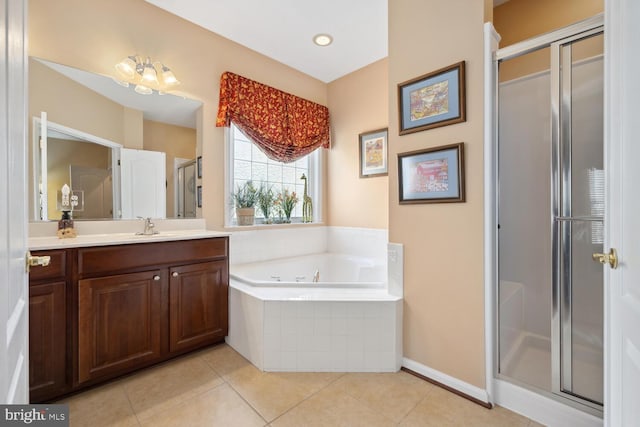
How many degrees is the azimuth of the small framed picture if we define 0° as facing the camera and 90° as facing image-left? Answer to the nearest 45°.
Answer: approximately 45°

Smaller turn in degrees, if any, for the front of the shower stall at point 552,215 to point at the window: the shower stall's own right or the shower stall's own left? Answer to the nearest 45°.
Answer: approximately 45° to the shower stall's own right

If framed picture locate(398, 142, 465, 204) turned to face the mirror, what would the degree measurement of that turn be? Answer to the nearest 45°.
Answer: approximately 45° to its right

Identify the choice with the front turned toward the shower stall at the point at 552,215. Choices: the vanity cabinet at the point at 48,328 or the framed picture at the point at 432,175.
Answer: the vanity cabinet

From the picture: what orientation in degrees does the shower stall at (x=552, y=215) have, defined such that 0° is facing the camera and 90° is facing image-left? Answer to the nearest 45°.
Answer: approximately 45°

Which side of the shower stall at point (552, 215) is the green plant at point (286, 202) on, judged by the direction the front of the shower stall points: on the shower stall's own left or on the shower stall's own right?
on the shower stall's own right
